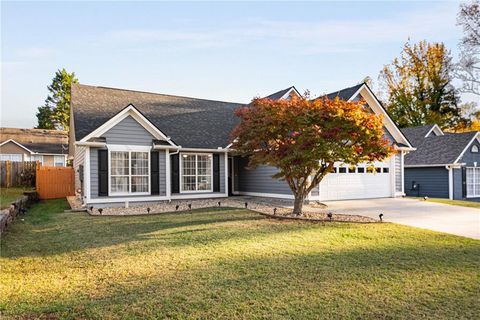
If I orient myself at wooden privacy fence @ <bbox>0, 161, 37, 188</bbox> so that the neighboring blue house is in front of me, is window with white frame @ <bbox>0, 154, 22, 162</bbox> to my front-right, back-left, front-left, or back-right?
back-left

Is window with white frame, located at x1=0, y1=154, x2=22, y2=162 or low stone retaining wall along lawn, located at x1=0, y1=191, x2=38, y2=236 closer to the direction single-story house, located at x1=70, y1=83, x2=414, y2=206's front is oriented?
the low stone retaining wall along lawn

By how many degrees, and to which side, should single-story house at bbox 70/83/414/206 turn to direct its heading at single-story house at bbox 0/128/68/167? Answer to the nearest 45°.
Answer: approximately 135° to its right

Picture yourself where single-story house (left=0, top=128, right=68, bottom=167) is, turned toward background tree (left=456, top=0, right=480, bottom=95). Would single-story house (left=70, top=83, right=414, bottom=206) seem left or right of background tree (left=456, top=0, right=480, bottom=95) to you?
right

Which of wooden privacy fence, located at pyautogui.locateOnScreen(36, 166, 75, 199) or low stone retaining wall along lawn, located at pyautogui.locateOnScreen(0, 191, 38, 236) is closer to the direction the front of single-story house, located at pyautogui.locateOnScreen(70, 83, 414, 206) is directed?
the low stone retaining wall along lawn

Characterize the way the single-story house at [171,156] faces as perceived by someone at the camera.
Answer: facing the viewer

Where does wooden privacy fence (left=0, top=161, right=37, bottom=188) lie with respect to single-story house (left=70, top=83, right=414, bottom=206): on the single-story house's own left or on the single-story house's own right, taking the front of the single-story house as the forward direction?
on the single-story house's own right
